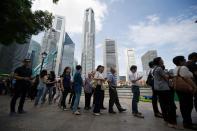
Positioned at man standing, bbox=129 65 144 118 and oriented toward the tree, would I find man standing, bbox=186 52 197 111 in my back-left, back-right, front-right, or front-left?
back-left

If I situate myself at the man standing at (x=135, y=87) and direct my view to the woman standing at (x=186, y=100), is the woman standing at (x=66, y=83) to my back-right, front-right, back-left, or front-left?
back-right

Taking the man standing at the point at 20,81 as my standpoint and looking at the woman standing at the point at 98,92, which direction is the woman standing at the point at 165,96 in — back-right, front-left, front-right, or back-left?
front-right

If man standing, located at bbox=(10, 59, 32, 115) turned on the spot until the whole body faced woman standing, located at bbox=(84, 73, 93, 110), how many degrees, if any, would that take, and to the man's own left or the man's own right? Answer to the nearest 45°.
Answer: approximately 45° to the man's own left

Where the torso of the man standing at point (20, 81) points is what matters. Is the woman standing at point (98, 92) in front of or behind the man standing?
in front
